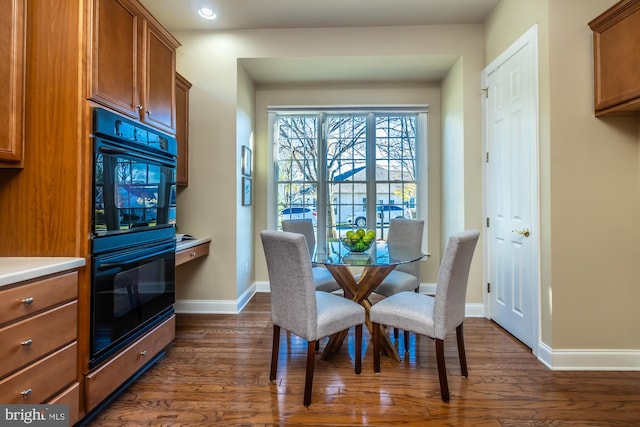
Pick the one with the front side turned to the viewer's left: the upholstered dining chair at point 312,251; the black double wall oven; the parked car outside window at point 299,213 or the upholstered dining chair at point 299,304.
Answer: the parked car outside window

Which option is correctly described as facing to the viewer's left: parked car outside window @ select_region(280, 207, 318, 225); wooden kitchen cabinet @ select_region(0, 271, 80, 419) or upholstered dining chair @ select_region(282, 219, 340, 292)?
the parked car outside window

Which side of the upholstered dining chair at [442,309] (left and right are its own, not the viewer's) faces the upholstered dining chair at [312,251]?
front

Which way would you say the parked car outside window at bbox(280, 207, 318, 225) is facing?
to the viewer's left

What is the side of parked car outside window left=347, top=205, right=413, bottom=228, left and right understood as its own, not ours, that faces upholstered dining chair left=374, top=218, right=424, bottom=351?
left

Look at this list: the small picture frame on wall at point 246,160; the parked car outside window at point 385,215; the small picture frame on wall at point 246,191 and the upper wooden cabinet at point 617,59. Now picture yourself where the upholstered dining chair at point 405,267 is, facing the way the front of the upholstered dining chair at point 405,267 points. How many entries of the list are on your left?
1

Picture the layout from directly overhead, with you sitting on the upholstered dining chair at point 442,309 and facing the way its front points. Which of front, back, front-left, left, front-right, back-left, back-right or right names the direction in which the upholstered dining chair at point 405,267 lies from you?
front-right

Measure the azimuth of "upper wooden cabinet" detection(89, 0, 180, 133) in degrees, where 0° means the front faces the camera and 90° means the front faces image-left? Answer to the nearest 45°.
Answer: approximately 315°

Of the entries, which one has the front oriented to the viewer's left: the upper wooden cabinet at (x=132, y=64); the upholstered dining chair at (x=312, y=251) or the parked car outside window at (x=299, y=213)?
the parked car outside window
